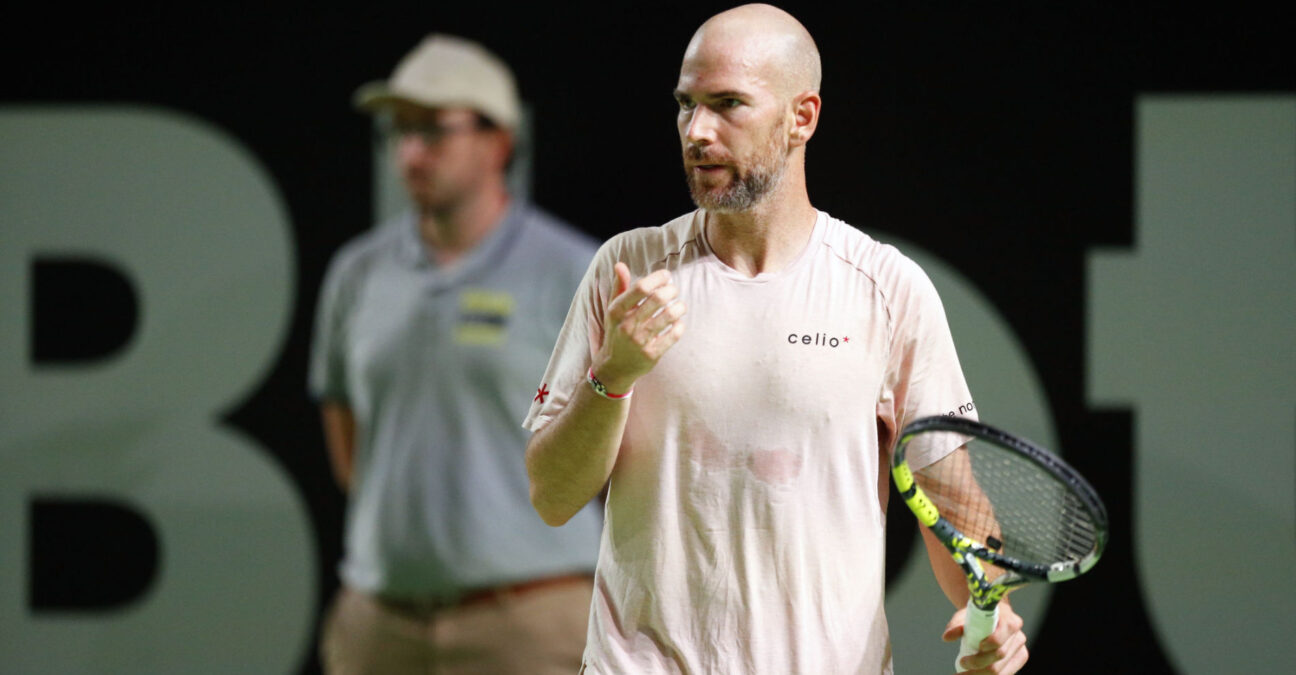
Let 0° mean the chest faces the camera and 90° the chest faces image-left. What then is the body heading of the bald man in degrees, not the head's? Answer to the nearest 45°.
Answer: approximately 0°

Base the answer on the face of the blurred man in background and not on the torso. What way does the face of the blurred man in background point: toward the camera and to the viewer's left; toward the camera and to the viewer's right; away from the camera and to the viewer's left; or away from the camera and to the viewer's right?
toward the camera and to the viewer's left

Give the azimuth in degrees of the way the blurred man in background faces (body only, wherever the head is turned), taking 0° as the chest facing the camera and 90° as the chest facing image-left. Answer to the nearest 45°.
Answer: approximately 45°
